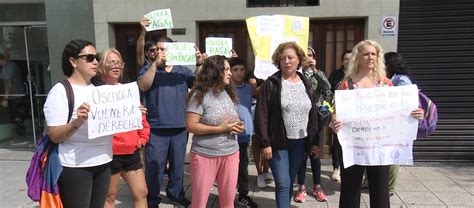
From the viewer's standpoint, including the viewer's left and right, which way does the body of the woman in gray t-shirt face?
facing the viewer and to the right of the viewer

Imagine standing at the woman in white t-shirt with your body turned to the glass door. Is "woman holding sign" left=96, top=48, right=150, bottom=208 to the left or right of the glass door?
right

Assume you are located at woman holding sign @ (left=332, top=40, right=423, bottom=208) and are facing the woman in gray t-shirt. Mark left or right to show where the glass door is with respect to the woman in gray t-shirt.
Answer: right

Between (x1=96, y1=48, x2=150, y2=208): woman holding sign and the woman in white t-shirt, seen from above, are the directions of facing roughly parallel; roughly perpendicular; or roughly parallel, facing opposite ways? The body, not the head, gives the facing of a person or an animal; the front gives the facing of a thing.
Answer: roughly parallel

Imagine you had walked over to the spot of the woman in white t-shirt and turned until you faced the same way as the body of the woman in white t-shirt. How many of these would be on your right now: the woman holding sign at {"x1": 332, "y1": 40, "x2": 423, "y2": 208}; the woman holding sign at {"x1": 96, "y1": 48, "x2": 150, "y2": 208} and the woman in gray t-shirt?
0

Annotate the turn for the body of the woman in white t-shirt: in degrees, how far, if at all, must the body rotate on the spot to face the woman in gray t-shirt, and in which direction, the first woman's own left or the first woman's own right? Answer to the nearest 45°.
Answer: approximately 45° to the first woman's own left

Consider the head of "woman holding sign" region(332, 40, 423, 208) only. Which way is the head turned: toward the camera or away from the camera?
toward the camera

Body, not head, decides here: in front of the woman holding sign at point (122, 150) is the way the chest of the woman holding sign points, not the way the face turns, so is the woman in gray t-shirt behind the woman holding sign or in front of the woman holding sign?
in front

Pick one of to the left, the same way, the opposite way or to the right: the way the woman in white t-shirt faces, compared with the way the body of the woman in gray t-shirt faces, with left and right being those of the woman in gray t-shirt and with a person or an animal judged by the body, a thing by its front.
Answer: the same way

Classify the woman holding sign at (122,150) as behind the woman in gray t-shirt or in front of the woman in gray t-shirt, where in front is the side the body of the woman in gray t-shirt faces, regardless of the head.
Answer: behind

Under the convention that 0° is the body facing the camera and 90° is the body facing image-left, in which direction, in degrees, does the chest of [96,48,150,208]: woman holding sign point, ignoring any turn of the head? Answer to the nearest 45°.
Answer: approximately 315°

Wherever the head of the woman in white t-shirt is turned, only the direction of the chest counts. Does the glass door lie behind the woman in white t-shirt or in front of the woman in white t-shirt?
behind

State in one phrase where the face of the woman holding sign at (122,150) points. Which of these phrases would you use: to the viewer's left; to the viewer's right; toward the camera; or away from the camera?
toward the camera

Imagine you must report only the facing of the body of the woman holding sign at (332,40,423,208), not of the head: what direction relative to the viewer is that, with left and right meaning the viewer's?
facing the viewer

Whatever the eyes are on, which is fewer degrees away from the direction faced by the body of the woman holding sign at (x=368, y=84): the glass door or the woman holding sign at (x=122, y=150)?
the woman holding sign

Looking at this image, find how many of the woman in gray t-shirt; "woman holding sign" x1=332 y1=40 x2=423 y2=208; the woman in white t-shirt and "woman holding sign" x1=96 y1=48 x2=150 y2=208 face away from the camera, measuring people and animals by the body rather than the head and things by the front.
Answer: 0

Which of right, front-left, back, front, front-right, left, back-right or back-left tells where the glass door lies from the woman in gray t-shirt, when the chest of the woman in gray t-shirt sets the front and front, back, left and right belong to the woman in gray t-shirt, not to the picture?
back

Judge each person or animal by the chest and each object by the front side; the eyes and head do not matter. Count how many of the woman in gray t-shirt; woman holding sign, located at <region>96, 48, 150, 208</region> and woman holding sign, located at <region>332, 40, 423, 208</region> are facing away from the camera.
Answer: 0
